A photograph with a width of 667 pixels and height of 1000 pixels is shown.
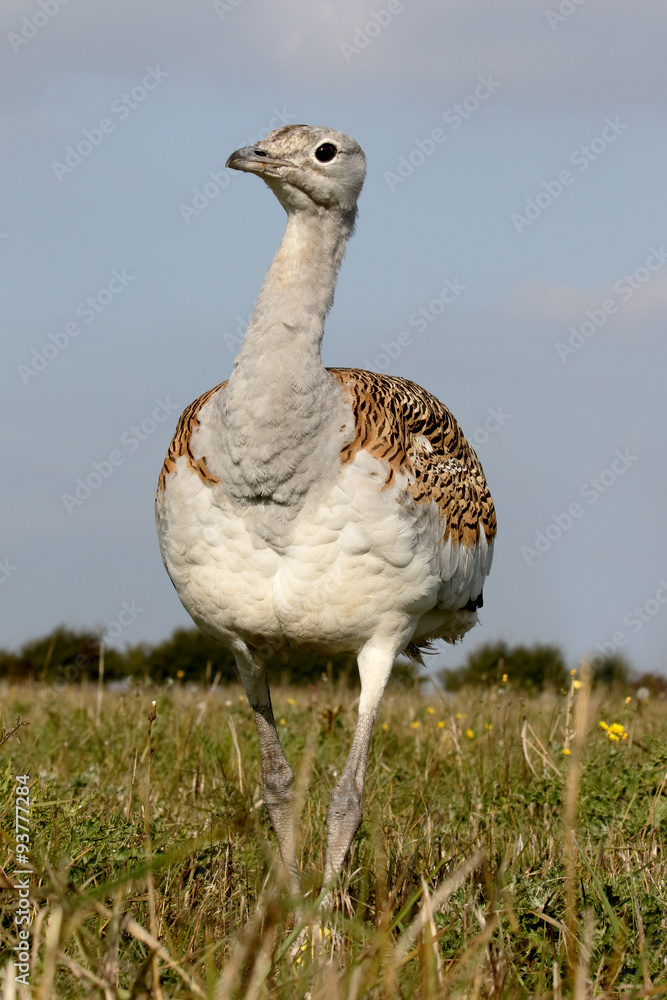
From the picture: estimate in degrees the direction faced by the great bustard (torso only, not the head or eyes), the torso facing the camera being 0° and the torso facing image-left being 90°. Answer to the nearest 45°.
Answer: approximately 45°
